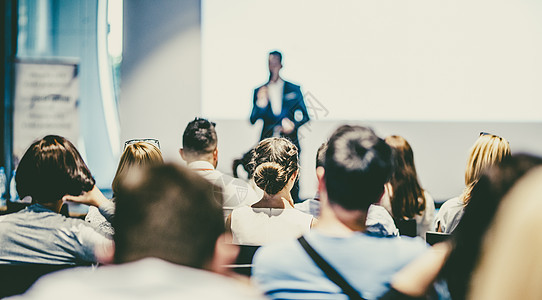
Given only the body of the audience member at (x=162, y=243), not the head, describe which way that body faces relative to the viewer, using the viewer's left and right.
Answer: facing away from the viewer

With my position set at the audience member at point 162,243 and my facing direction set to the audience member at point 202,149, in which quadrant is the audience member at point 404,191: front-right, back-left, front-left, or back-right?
front-right

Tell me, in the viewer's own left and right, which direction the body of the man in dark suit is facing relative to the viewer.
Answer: facing the viewer

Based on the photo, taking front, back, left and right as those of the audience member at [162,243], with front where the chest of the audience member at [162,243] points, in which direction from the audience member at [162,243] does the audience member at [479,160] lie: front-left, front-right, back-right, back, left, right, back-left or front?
front-right

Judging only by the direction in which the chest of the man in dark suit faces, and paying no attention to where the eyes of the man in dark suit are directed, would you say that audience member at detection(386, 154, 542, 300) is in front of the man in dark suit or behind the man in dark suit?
in front

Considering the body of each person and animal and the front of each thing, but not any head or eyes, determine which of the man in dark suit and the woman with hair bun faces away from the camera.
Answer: the woman with hair bun

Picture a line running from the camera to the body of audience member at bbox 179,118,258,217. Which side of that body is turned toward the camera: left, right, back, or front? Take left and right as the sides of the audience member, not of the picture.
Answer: back

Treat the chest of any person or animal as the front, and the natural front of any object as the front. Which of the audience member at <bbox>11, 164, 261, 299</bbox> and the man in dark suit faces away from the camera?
the audience member

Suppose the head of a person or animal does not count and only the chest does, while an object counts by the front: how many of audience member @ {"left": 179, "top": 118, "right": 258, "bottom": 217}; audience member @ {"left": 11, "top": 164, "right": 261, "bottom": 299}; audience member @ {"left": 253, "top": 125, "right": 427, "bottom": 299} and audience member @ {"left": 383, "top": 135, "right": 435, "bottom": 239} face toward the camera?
0

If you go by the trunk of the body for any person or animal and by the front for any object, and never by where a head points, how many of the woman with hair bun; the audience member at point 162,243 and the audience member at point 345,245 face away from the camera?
3

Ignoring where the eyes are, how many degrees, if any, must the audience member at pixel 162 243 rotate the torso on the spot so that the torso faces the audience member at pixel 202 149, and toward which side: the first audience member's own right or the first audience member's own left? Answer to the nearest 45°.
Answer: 0° — they already face them

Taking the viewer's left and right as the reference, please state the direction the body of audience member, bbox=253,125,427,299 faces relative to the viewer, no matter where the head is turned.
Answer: facing away from the viewer

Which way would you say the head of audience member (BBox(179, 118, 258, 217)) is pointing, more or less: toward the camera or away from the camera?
away from the camera

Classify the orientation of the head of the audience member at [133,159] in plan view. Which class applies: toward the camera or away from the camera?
away from the camera
